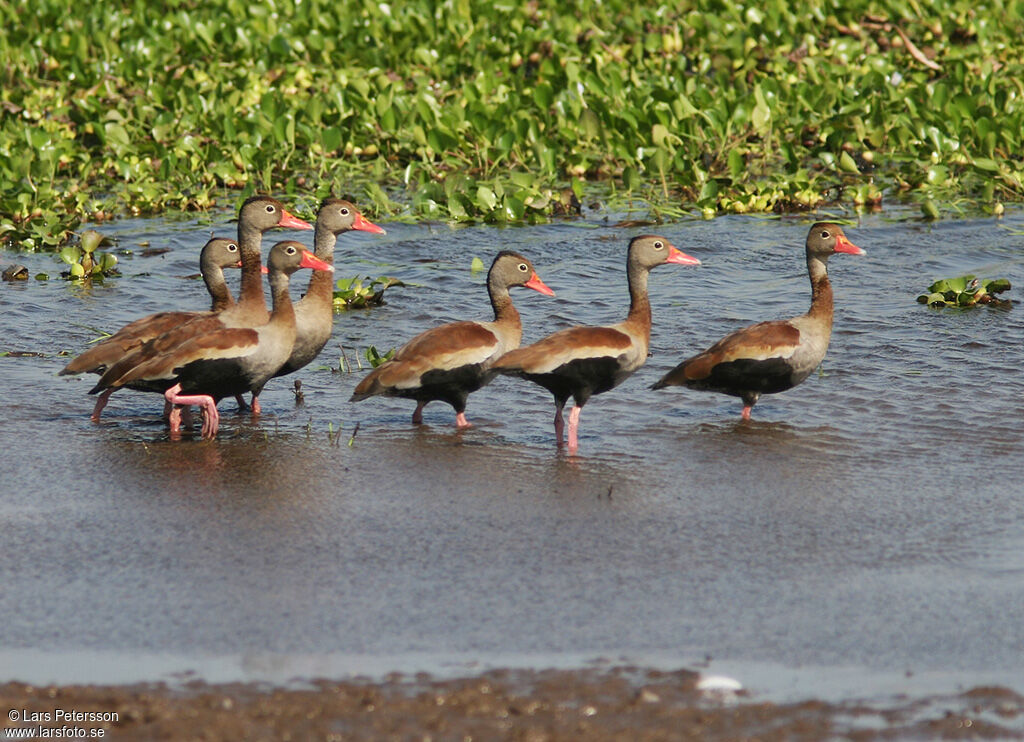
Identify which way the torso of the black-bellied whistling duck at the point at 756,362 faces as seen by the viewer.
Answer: to the viewer's right

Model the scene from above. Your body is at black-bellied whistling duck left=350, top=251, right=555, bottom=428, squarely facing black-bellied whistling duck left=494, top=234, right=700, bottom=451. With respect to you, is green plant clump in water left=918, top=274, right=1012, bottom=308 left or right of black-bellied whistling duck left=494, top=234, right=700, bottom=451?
left

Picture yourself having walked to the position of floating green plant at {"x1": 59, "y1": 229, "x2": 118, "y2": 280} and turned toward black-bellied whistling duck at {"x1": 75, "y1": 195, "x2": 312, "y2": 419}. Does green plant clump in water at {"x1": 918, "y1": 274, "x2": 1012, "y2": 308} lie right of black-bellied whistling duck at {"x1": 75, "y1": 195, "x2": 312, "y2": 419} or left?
left

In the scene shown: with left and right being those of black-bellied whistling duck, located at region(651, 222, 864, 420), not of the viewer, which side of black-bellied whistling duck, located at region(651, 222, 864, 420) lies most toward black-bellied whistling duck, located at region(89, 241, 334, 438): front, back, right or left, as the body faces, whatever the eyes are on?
back

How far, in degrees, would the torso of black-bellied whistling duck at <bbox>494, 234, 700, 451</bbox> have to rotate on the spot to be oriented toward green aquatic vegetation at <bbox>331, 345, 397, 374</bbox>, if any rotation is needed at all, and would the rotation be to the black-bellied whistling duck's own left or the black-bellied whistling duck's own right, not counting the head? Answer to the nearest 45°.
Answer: approximately 135° to the black-bellied whistling duck's own left

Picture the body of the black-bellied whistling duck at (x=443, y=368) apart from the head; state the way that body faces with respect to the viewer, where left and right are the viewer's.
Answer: facing to the right of the viewer

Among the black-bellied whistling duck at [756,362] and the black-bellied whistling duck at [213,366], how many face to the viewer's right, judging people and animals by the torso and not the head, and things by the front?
2

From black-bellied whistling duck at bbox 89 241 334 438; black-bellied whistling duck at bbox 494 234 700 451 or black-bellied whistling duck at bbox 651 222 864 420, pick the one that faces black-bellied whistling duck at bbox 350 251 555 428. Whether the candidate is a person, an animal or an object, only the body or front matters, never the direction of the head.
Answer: black-bellied whistling duck at bbox 89 241 334 438

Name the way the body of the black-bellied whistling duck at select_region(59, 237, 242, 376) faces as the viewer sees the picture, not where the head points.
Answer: to the viewer's right

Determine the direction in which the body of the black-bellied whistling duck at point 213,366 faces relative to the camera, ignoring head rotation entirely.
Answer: to the viewer's right

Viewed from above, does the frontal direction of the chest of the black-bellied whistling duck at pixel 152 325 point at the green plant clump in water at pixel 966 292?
yes
